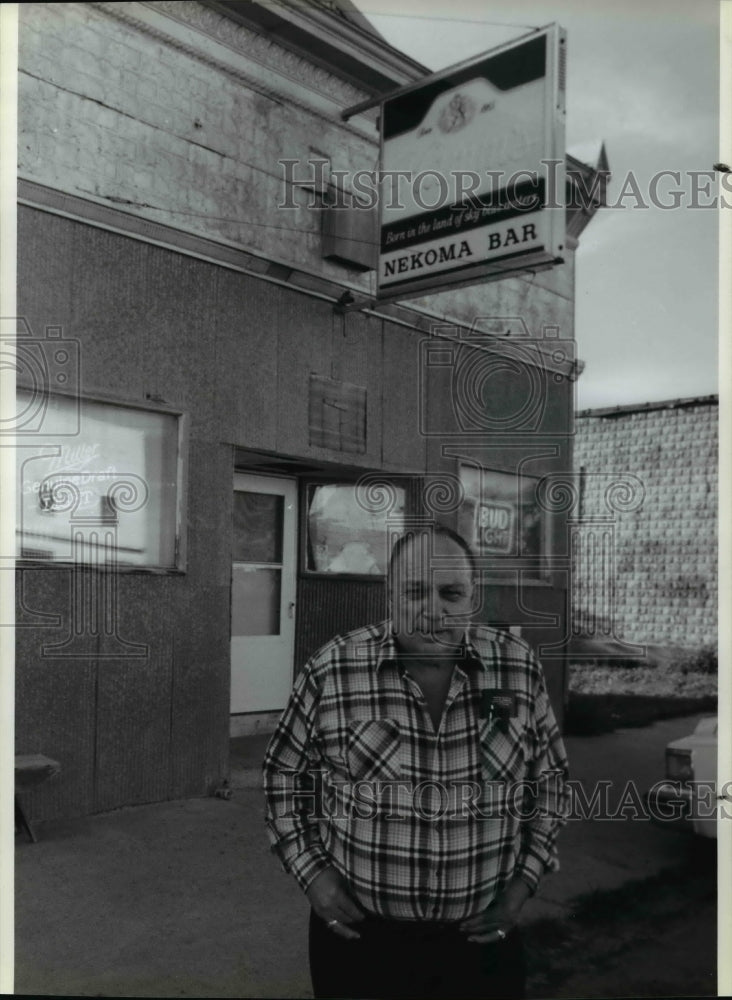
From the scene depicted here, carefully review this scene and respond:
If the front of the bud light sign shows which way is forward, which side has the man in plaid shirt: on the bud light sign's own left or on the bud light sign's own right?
on the bud light sign's own right

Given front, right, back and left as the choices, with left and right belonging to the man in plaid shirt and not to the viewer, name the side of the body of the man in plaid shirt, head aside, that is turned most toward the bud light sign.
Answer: back

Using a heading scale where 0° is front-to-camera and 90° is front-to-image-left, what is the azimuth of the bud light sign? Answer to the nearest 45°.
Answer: approximately 315°
